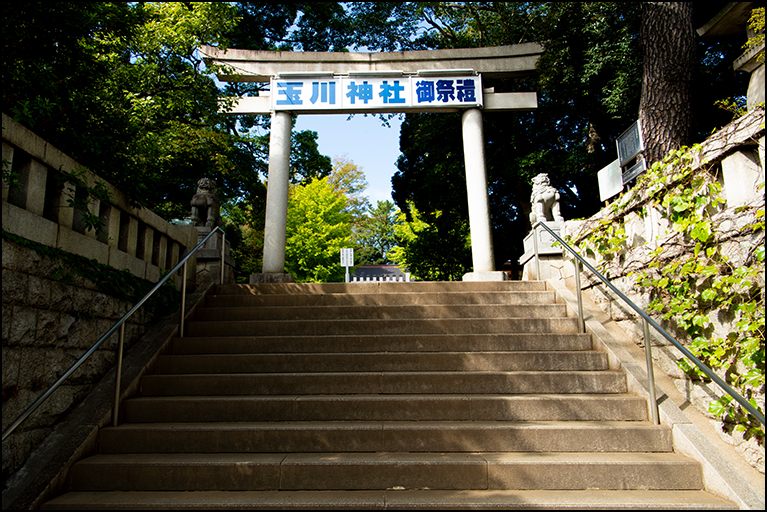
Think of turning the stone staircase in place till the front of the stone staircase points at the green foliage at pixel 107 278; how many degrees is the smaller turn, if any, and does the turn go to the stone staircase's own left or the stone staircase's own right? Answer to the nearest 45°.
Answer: approximately 90° to the stone staircase's own right

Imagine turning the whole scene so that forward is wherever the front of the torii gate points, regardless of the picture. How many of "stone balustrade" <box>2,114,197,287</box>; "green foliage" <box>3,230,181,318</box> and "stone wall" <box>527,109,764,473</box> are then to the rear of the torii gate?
0

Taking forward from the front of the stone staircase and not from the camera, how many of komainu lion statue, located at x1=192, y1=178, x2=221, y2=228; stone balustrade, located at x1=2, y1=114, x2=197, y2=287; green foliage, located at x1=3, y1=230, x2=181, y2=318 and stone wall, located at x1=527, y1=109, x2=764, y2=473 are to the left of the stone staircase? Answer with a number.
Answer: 1

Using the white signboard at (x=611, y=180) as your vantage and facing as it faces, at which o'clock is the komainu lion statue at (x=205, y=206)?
The komainu lion statue is roughly at 1 o'clock from the white signboard.

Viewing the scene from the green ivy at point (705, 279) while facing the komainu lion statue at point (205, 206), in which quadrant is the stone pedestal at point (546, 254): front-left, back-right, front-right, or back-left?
front-right

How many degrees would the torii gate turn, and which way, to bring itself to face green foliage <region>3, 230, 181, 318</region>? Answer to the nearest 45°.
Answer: approximately 45° to its right

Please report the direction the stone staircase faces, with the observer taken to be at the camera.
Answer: facing the viewer

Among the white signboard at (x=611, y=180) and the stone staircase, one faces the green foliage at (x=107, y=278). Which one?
the white signboard

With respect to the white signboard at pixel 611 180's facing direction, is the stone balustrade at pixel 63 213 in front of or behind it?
in front

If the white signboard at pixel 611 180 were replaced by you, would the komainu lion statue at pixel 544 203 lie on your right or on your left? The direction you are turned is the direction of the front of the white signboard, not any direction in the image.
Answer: on your right

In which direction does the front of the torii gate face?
toward the camera

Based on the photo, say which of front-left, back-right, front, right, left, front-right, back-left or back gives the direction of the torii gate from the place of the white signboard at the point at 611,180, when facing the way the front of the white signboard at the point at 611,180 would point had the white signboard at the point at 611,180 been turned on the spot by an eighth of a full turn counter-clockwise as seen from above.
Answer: right

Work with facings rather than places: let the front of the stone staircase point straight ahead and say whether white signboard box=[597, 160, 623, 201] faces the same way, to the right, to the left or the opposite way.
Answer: to the right

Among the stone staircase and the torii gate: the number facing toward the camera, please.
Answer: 2

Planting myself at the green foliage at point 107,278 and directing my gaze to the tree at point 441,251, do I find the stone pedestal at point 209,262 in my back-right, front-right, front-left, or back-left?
front-left

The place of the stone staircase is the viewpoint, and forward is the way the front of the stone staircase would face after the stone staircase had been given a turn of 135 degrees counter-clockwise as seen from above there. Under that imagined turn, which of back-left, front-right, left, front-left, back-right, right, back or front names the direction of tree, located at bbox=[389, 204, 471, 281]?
front-left

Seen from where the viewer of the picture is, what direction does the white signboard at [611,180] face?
facing the viewer and to the left of the viewer

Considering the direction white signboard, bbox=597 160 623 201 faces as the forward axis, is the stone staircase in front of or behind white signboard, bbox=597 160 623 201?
in front

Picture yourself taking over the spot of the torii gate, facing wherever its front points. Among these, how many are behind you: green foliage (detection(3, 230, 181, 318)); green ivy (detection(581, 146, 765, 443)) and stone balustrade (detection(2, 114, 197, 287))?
0
